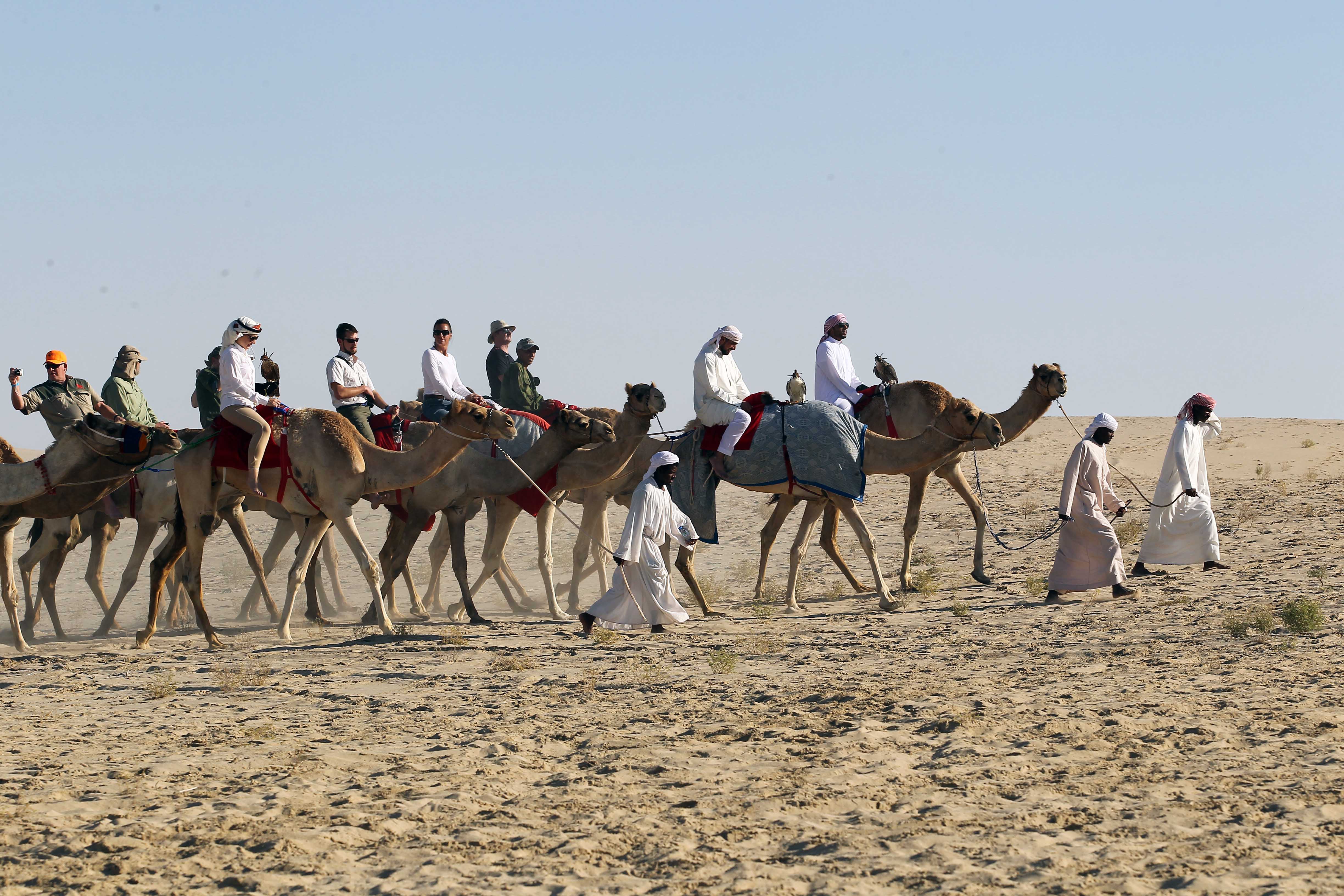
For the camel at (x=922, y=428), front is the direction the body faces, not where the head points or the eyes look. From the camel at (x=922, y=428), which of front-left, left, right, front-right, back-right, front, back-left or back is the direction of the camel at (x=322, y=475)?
back-right

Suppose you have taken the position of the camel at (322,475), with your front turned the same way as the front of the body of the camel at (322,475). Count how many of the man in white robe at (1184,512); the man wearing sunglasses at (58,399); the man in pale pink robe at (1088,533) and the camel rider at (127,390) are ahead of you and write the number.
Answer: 2

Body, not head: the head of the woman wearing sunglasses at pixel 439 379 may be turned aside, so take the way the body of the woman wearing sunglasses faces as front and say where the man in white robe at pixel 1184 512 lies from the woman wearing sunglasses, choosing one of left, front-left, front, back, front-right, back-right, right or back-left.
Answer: front-left

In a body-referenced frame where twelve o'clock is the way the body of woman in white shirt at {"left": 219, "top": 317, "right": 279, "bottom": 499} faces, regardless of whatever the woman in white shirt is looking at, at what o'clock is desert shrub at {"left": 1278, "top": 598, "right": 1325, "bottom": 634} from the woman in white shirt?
The desert shrub is roughly at 1 o'clock from the woman in white shirt.

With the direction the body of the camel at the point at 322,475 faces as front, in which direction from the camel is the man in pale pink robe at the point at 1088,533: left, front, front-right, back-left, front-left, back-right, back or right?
front

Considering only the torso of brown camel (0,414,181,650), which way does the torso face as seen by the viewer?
to the viewer's right

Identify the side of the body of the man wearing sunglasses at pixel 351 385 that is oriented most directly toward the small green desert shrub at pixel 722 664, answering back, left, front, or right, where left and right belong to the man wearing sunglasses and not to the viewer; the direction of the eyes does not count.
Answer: front

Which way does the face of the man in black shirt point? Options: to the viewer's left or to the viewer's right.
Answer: to the viewer's right

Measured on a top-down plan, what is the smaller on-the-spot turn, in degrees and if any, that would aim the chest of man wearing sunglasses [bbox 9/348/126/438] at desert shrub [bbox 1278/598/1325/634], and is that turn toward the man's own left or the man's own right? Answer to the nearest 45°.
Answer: approximately 45° to the man's own left

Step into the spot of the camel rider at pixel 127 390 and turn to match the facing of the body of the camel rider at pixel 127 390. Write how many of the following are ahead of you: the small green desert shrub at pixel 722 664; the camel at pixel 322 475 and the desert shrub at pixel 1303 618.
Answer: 3

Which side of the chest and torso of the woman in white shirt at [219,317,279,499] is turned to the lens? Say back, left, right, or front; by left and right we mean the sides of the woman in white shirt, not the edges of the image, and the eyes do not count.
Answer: right

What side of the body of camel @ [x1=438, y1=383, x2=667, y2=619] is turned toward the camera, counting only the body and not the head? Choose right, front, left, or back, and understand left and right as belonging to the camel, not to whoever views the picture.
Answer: right

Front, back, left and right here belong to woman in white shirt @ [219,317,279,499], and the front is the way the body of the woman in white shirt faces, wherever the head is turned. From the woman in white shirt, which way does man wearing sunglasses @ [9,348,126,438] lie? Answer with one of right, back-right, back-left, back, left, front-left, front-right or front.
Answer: back-left

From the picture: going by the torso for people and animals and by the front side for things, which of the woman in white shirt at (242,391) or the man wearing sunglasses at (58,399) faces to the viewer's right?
the woman in white shirt

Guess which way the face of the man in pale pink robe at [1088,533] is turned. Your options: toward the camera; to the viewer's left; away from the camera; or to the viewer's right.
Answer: to the viewer's right

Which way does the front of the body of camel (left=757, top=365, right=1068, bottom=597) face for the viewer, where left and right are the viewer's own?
facing to the right of the viewer

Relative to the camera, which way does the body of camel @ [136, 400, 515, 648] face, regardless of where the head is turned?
to the viewer's right

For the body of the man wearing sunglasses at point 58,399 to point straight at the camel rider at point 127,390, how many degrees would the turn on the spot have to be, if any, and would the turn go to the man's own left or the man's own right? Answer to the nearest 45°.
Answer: approximately 135° to the man's own left

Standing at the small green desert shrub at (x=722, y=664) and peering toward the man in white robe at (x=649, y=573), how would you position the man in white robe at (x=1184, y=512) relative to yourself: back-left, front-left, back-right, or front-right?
front-right
